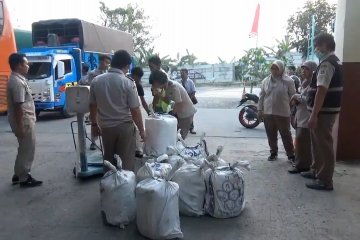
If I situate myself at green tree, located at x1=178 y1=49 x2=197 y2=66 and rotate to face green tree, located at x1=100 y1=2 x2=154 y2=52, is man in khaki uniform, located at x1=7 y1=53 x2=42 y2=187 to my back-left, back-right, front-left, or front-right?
front-left

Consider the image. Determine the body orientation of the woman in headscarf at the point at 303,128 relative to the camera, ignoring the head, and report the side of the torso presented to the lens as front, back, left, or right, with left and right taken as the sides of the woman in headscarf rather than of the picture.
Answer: left

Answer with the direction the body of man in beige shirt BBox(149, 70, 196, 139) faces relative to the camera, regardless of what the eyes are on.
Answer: to the viewer's left

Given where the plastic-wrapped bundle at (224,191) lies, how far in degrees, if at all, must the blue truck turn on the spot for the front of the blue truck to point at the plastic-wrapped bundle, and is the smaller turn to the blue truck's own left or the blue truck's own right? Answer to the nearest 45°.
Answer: approximately 45° to the blue truck's own left

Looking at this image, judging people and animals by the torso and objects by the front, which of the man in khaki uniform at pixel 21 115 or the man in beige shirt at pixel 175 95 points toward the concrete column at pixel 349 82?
the man in khaki uniform

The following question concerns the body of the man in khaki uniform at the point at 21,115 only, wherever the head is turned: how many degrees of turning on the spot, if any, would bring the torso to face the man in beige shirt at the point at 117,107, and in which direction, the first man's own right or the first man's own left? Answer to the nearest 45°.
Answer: approximately 45° to the first man's own right

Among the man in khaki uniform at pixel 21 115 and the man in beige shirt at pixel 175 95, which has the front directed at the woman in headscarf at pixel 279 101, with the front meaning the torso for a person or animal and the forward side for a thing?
the man in khaki uniform

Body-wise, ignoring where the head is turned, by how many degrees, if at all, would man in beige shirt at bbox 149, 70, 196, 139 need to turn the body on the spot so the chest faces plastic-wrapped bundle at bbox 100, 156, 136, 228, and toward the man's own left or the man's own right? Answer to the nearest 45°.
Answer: approximately 90° to the man's own left

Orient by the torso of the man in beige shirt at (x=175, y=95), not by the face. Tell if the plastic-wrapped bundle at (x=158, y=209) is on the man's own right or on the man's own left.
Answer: on the man's own left

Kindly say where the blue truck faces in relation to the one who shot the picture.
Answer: facing the viewer and to the left of the viewer

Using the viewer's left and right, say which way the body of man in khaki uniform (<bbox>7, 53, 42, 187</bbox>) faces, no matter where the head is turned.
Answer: facing to the right of the viewer

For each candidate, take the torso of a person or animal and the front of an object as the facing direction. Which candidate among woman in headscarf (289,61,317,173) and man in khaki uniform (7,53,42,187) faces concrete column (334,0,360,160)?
the man in khaki uniform

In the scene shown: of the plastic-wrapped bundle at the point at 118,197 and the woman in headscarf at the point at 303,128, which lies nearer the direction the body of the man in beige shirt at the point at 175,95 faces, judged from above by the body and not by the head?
the plastic-wrapped bundle

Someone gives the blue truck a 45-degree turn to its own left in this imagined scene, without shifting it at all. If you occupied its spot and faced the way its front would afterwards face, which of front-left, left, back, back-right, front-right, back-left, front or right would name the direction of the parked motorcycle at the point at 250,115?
front-left

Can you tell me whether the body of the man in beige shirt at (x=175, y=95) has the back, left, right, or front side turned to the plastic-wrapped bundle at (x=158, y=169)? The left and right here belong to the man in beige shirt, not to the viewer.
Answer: left

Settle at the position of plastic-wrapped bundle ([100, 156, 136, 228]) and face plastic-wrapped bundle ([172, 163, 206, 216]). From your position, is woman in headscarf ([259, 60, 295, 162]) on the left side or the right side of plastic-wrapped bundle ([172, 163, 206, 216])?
left

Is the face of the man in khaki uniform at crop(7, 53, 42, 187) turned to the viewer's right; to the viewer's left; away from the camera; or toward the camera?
to the viewer's right

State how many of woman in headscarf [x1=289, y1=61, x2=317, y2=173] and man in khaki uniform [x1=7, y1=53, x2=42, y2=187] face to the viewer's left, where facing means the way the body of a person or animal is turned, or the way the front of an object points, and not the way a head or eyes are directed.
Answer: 1
